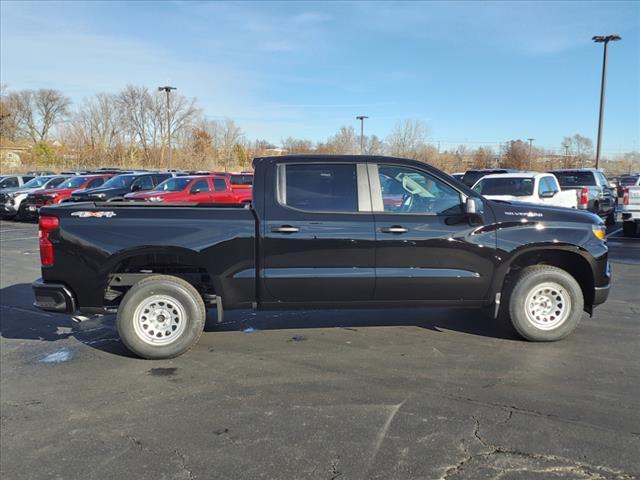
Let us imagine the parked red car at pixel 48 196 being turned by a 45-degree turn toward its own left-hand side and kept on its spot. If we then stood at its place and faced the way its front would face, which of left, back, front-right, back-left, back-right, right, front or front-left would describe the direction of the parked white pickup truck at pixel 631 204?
front-left

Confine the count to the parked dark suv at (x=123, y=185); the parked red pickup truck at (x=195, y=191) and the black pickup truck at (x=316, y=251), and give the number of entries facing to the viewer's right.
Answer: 1

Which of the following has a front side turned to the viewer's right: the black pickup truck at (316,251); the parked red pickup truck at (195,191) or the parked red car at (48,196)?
the black pickup truck

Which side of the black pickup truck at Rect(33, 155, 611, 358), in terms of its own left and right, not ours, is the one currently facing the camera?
right

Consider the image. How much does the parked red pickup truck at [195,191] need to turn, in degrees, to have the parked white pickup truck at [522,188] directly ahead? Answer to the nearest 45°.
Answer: approximately 90° to its left

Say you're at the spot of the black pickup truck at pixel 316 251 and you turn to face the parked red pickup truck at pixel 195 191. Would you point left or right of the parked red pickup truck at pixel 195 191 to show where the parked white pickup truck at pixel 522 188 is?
right

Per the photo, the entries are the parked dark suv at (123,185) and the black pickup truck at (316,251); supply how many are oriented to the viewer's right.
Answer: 1

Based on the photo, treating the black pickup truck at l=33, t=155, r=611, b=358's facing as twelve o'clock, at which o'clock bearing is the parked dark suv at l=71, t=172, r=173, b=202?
The parked dark suv is roughly at 8 o'clock from the black pickup truck.

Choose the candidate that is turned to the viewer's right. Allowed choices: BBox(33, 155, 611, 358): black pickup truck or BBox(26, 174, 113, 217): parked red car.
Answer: the black pickup truck

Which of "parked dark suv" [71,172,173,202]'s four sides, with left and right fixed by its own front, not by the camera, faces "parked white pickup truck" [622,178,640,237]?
left

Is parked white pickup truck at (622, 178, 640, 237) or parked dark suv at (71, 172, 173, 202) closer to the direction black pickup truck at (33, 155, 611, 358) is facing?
the parked white pickup truck

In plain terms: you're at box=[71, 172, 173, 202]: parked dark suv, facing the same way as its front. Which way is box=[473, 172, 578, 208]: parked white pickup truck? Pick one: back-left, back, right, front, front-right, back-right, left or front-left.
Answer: left

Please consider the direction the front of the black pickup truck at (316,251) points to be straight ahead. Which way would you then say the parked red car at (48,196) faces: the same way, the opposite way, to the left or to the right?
to the right

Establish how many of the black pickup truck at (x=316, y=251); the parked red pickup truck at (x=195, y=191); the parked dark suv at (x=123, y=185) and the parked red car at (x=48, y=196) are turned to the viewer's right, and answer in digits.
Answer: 1

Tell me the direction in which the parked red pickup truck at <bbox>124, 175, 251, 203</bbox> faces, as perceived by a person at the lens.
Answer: facing the viewer and to the left of the viewer
